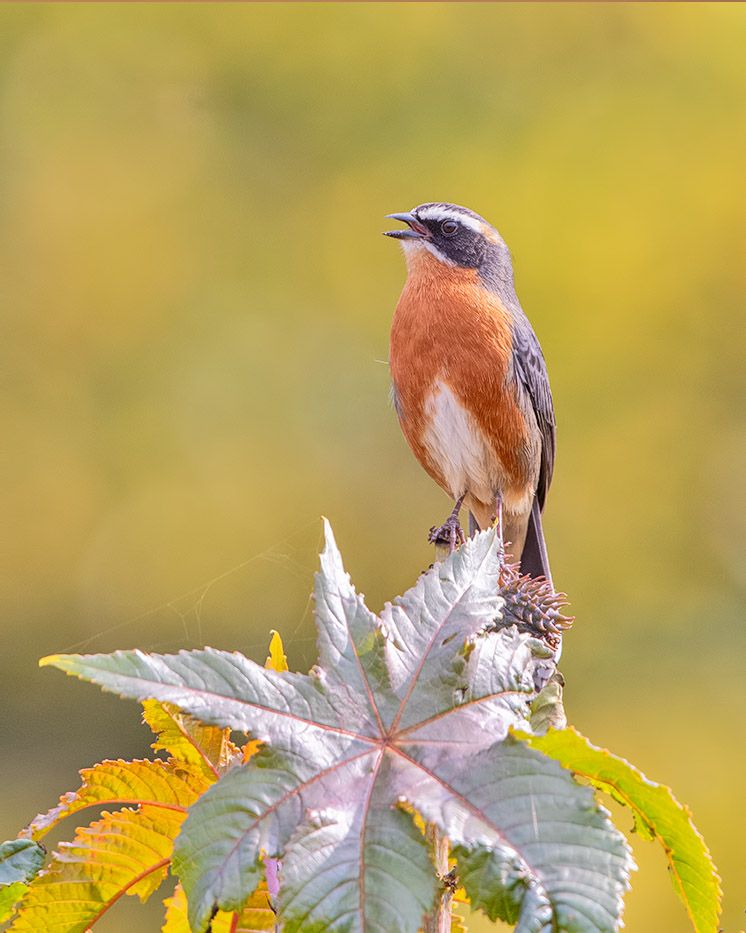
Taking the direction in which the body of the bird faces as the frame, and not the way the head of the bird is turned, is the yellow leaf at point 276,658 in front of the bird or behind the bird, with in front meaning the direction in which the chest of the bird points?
in front

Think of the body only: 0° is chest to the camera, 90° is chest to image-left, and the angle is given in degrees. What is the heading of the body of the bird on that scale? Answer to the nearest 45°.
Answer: approximately 45°

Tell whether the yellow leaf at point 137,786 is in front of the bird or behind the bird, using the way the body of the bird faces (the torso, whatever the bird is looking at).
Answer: in front

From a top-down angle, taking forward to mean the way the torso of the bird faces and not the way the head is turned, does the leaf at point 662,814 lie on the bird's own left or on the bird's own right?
on the bird's own left

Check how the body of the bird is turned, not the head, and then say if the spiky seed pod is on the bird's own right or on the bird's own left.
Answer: on the bird's own left
